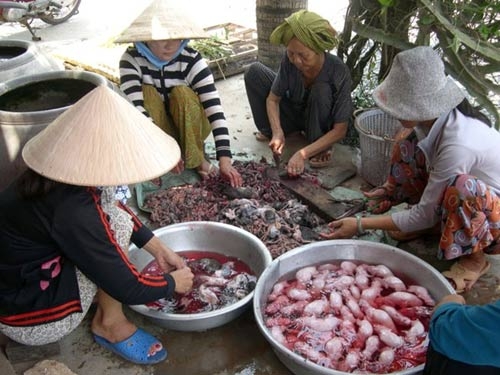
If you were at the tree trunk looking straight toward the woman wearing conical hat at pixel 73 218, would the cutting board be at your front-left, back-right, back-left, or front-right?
front-left

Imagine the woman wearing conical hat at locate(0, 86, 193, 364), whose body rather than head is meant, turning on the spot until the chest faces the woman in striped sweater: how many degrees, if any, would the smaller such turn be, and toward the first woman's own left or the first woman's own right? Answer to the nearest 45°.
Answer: approximately 45° to the first woman's own left

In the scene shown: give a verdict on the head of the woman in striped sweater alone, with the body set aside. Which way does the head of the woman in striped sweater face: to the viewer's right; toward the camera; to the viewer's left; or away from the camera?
toward the camera

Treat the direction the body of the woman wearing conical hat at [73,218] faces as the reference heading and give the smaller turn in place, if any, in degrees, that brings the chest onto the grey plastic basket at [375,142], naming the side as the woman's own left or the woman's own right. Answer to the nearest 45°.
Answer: approximately 45° to the woman's own left

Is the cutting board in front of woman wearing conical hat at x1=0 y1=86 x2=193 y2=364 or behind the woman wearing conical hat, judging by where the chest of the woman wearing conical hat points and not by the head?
in front

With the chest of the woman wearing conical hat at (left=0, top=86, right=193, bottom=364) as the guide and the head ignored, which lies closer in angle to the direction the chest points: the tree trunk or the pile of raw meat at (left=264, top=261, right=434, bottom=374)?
the pile of raw meat

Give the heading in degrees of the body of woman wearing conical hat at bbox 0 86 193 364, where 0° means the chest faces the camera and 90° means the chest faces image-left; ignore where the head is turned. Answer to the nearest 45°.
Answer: approximately 270°

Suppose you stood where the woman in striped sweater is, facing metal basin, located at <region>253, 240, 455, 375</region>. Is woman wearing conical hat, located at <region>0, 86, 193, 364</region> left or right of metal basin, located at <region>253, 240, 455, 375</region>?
right

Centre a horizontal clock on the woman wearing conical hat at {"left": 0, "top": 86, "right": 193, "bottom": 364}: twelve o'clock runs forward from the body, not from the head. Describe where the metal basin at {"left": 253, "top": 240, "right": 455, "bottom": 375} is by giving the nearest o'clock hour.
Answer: The metal basin is roughly at 12 o'clock from the woman wearing conical hat.

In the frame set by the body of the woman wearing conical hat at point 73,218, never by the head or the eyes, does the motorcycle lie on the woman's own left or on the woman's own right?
on the woman's own left

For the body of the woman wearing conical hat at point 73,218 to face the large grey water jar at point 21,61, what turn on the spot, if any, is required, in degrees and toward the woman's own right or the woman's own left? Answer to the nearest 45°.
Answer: approximately 90° to the woman's own left

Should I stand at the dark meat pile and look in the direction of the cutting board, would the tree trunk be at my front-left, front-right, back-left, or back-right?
front-left

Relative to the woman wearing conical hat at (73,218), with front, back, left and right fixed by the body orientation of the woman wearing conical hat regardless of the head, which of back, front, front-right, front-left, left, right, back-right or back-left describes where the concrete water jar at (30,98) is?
left
